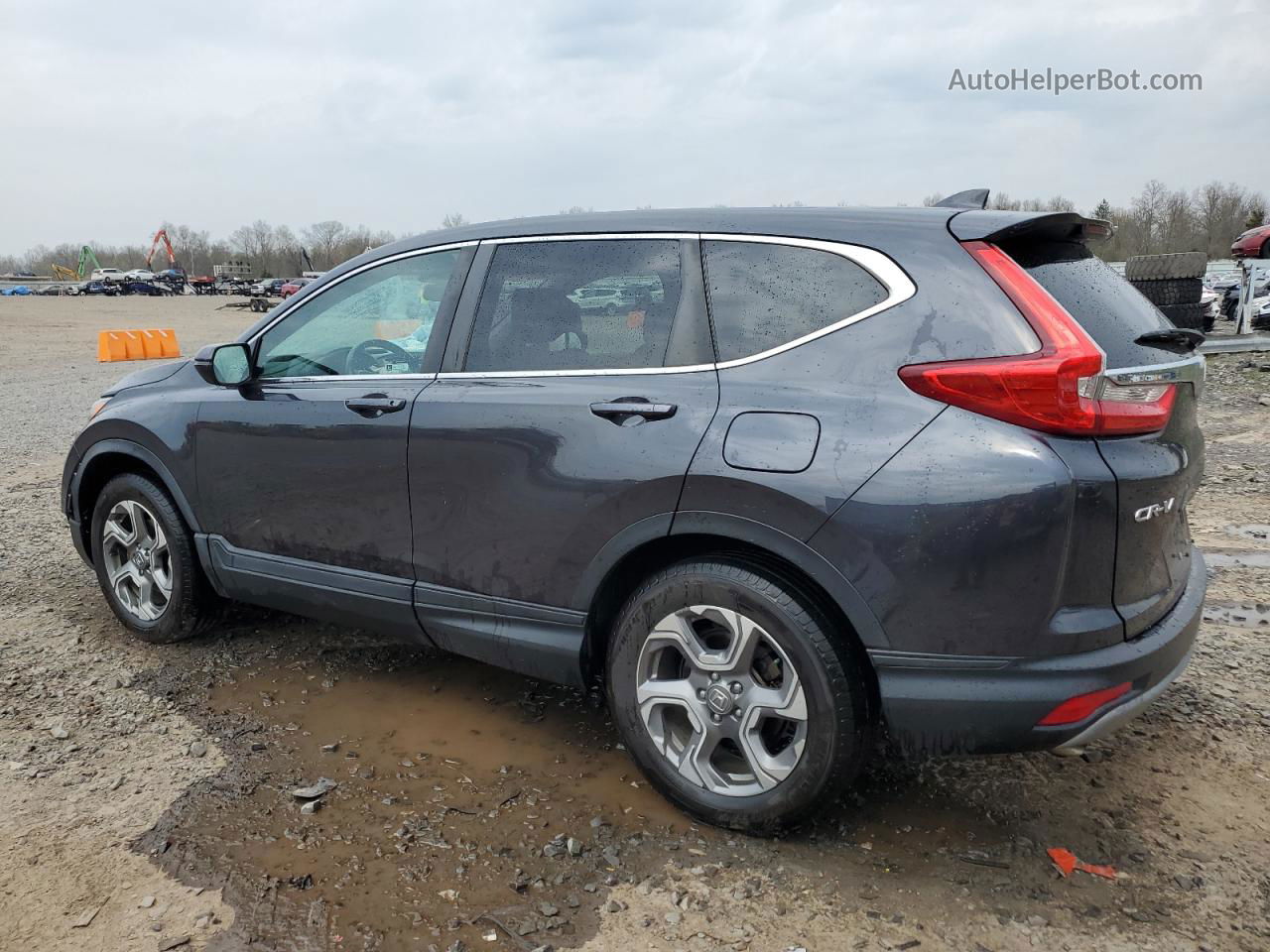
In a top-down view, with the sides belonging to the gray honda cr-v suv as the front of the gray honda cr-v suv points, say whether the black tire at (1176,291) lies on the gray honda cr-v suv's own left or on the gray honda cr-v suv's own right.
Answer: on the gray honda cr-v suv's own right

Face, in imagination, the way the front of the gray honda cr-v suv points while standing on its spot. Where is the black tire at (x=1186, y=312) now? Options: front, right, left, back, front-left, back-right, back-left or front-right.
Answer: right

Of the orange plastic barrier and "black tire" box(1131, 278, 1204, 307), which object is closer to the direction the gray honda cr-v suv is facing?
the orange plastic barrier

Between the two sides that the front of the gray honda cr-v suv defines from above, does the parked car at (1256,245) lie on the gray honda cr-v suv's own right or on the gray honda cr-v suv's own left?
on the gray honda cr-v suv's own right

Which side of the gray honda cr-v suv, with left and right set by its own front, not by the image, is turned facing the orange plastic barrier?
front

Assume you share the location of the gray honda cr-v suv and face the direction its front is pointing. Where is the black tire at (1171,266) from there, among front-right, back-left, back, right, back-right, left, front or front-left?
right

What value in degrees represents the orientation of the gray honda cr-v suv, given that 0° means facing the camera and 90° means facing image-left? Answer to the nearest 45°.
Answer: approximately 135°
